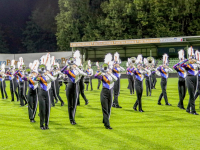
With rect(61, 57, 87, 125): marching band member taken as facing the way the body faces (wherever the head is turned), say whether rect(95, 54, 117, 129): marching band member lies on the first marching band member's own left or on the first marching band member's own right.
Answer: on the first marching band member's own left

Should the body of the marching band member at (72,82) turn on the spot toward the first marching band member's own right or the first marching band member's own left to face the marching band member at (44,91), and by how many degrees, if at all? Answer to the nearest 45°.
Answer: approximately 45° to the first marching band member's own right

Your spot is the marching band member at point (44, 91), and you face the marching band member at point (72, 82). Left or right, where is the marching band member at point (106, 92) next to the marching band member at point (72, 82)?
right

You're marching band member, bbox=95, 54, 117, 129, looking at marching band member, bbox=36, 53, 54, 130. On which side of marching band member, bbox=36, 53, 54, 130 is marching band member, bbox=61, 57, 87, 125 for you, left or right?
right

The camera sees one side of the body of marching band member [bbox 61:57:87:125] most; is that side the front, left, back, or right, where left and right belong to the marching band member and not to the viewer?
front
